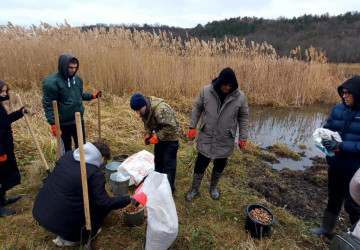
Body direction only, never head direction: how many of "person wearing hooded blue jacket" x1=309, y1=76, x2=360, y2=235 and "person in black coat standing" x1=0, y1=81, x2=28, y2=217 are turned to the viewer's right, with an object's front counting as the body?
1

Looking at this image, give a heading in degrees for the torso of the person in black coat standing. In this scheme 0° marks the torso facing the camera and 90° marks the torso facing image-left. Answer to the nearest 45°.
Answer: approximately 270°

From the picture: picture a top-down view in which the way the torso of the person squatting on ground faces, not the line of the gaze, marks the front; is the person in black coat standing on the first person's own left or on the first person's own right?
on the first person's own left

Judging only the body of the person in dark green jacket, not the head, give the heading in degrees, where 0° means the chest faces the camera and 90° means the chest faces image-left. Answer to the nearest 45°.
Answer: approximately 315°

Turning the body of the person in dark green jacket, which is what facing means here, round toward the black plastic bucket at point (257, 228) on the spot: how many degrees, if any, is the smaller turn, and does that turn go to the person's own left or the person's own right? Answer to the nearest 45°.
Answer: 0° — they already face it

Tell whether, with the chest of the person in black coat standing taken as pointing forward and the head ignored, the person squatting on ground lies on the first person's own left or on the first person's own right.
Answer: on the first person's own right

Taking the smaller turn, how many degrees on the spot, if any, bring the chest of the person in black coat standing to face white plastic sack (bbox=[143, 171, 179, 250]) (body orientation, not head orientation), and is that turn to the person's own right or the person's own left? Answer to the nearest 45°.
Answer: approximately 45° to the person's own right

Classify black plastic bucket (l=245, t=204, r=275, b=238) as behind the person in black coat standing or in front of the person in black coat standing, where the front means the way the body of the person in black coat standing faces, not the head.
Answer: in front

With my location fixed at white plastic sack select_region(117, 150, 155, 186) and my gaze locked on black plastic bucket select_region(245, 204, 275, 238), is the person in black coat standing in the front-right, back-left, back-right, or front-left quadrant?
back-right

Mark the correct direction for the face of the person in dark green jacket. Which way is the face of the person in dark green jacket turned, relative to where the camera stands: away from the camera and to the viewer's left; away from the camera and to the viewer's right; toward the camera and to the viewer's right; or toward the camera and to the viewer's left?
toward the camera and to the viewer's right

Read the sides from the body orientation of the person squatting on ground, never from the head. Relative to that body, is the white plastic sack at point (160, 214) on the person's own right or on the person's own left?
on the person's own right

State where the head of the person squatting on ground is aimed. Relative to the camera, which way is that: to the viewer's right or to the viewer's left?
to the viewer's right
